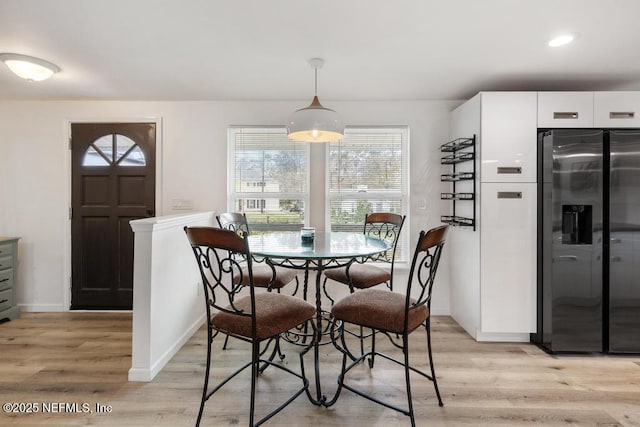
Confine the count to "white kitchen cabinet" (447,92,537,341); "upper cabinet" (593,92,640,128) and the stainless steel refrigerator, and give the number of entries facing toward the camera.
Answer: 3

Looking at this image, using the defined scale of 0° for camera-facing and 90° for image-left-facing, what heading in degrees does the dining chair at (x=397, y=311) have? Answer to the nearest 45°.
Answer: approximately 135°

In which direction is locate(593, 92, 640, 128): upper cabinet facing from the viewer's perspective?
toward the camera

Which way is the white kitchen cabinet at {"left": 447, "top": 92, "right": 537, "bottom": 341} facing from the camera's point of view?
toward the camera

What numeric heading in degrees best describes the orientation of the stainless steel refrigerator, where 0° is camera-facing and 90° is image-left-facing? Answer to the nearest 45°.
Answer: approximately 0°

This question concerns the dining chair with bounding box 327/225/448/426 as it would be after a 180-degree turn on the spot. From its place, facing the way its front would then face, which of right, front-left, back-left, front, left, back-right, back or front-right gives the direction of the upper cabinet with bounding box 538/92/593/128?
left

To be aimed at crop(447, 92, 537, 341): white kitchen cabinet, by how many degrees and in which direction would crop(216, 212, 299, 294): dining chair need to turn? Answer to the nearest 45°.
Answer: approximately 45° to its left

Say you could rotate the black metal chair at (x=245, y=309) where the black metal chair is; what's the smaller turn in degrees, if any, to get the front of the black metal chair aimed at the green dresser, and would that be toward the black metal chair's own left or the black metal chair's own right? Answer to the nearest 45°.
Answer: approximately 90° to the black metal chair's own left

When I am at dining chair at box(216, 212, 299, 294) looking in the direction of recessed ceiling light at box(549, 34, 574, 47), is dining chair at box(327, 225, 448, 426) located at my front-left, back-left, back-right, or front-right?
front-right

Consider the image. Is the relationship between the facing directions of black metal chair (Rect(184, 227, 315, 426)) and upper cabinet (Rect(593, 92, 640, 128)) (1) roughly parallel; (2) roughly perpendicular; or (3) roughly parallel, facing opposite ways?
roughly parallel, facing opposite ways

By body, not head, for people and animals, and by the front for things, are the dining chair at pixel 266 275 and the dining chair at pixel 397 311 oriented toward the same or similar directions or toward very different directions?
very different directions

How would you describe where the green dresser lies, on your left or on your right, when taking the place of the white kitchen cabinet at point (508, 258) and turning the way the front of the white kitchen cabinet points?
on your right

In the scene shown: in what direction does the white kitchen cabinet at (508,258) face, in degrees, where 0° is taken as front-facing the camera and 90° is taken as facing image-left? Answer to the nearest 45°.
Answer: approximately 0°

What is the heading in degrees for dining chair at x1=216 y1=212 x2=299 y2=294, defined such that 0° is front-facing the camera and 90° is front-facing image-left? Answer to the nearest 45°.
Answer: approximately 315°
